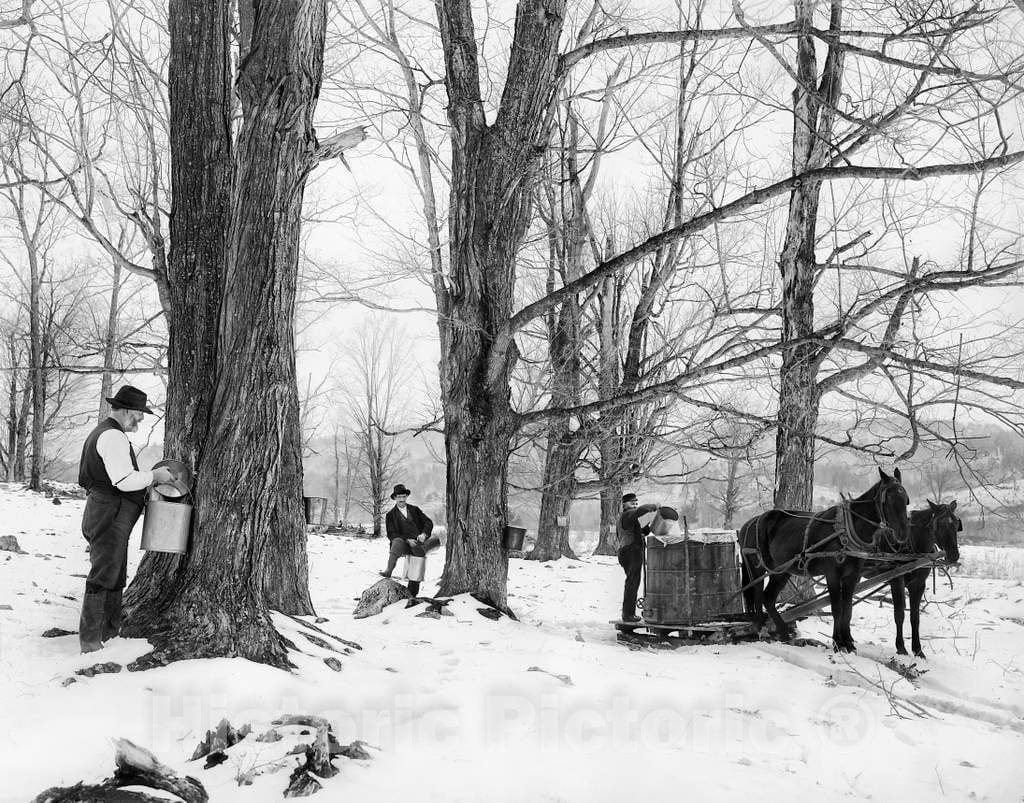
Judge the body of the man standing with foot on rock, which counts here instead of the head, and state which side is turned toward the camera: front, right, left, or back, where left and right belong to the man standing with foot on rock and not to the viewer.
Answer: front

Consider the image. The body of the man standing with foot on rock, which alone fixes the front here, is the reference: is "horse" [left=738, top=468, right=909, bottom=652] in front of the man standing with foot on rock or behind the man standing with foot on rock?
in front

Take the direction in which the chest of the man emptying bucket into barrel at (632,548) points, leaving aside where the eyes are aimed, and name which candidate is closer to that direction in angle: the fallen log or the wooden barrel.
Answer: the wooden barrel

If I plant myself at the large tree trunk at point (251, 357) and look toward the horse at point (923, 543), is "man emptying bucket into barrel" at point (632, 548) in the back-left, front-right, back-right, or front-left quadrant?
front-left

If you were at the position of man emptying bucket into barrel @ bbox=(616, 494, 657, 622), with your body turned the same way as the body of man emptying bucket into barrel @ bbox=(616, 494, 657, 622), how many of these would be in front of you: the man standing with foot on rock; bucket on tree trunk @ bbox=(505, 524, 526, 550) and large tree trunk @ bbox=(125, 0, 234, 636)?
0

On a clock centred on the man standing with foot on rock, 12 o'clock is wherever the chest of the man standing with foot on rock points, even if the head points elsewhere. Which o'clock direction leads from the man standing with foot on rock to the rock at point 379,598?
The rock is roughly at 12 o'clock from the man standing with foot on rock.

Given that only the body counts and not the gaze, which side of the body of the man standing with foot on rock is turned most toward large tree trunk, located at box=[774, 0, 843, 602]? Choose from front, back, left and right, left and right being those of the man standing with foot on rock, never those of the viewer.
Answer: left

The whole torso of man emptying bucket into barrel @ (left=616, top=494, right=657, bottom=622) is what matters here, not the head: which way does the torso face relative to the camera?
to the viewer's right

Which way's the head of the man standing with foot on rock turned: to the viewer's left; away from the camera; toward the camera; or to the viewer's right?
toward the camera

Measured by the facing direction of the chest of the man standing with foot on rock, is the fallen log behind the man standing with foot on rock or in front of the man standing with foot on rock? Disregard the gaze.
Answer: in front

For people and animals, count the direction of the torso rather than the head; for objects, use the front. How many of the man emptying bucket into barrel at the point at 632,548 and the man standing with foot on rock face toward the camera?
1

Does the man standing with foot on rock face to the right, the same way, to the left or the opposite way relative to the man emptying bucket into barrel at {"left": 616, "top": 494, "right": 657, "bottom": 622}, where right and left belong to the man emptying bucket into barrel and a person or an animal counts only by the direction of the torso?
to the right

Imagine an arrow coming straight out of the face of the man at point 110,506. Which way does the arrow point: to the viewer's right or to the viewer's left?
to the viewer's right

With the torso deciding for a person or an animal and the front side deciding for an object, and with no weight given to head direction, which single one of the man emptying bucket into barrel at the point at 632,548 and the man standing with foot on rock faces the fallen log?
the man standing with foot on rock

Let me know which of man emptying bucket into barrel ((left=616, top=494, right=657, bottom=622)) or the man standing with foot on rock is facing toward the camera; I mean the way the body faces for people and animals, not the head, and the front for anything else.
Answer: the man standing with foot on rock
